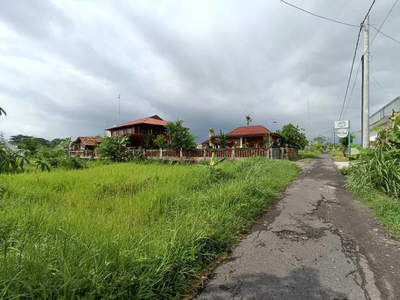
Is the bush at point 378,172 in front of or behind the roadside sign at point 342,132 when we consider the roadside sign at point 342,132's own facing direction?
in front

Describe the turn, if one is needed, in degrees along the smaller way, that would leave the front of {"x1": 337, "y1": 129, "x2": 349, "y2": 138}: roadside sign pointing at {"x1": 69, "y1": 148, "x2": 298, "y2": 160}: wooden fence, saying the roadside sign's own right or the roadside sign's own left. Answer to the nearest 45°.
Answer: approximately 45° to the roadside sign's own right

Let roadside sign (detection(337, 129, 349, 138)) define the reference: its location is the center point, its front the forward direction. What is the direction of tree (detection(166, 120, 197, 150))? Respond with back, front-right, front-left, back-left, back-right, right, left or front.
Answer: front-right

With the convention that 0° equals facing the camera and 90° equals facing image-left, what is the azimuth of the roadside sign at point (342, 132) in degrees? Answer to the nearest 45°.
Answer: approximately 0°

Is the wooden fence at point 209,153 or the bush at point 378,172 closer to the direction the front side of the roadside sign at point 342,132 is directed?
the bush

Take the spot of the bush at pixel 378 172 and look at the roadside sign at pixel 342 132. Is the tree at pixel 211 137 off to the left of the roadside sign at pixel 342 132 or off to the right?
left

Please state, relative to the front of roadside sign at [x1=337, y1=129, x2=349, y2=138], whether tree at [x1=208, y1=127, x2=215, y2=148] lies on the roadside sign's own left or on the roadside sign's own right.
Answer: on the roadside sign's own right

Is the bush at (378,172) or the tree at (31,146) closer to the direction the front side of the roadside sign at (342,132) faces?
the bush

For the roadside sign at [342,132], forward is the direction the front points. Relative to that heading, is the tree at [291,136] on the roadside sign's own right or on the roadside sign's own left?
on the roadside sign's own right

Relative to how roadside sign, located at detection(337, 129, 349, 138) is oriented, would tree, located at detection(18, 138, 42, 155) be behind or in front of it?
in front

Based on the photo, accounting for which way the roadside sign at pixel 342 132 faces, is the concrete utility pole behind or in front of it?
in front
